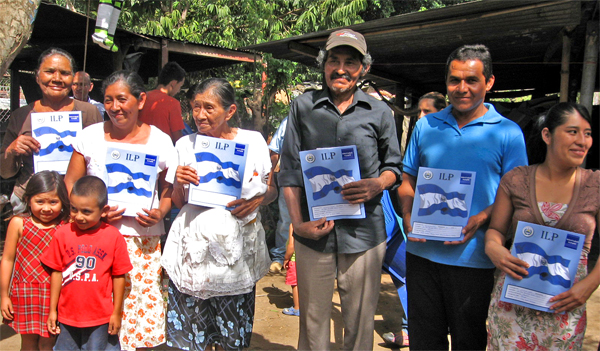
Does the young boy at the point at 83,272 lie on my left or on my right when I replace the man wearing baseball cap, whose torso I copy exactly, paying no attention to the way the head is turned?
on my right

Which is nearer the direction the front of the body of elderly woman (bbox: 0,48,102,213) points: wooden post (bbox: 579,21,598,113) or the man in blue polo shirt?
the man in blue polo shirt

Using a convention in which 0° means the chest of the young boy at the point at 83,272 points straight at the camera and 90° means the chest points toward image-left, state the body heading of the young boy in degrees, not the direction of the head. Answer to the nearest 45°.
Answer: approximately 0°

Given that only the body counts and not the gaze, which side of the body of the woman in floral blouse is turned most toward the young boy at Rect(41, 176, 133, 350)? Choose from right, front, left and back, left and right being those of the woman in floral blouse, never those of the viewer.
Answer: right

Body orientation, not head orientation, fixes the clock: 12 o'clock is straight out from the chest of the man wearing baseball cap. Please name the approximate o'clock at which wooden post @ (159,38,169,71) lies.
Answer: The wooden post is roughly at 5 o'clock from the man wearing baseball cap.
